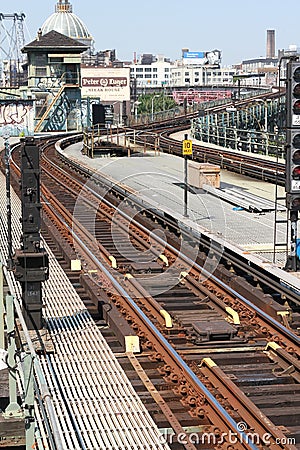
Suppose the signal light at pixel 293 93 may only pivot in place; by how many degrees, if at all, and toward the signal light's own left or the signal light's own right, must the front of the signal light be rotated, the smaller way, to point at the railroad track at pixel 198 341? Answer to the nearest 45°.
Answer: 0° — it already faces it

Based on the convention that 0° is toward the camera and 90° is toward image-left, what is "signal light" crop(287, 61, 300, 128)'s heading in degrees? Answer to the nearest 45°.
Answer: approximately 0°

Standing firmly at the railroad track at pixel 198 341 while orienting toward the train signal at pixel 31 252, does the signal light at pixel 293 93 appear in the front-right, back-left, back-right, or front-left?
back-right

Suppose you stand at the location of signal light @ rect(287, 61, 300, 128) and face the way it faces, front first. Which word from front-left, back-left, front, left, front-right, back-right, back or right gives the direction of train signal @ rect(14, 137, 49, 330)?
front-right
